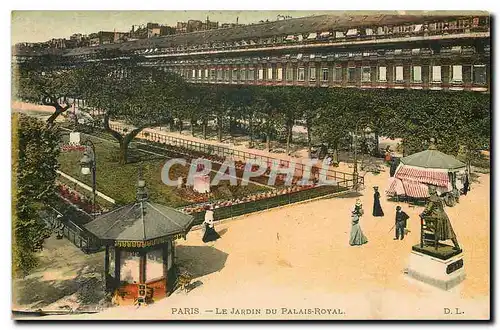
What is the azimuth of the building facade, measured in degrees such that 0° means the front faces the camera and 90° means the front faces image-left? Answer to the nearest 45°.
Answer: approximately 45°

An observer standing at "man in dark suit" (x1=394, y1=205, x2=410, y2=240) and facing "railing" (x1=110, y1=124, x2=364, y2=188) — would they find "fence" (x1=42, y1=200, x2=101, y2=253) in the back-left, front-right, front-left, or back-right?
front-left

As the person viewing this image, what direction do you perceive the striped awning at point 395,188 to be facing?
facing the viewer and to the left of the viewer

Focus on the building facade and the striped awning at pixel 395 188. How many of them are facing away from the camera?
0

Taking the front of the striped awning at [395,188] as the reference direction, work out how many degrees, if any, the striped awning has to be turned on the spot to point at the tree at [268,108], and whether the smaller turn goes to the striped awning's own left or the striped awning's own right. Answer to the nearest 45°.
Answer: approximately 45° to the striped awning's own right

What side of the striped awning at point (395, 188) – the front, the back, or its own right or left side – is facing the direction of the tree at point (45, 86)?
right

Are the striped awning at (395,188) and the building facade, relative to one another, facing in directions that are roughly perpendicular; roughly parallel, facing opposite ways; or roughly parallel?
roughly parallel

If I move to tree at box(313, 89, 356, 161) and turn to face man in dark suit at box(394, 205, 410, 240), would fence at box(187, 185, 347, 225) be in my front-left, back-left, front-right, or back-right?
front-right

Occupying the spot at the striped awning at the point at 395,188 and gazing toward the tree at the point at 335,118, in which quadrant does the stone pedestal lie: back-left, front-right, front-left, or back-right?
back-left
